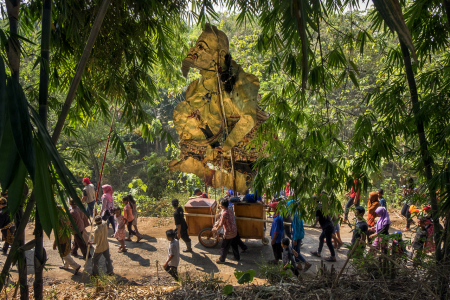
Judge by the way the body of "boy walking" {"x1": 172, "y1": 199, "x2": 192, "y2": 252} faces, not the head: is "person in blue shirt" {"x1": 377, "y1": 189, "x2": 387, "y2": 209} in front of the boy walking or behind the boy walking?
behind

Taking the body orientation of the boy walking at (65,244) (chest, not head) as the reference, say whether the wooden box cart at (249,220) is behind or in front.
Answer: behind

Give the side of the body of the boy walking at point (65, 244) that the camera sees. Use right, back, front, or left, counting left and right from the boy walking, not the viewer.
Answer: left

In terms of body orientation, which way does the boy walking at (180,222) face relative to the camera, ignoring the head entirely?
to the viewer's left
